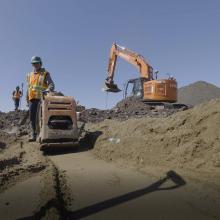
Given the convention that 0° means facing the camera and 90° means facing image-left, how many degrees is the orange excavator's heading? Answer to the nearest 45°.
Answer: approximately 90°

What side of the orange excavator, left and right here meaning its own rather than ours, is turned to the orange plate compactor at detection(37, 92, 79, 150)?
left

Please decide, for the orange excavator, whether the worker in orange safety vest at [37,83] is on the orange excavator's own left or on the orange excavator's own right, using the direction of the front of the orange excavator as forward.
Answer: on the orange excavator's own left

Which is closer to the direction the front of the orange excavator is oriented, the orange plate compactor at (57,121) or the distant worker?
the distant worker

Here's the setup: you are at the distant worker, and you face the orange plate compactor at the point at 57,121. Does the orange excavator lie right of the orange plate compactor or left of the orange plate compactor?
left

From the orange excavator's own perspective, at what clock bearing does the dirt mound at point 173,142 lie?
The dirt mound is roughly at 9 o'clock from the orange excavator.
